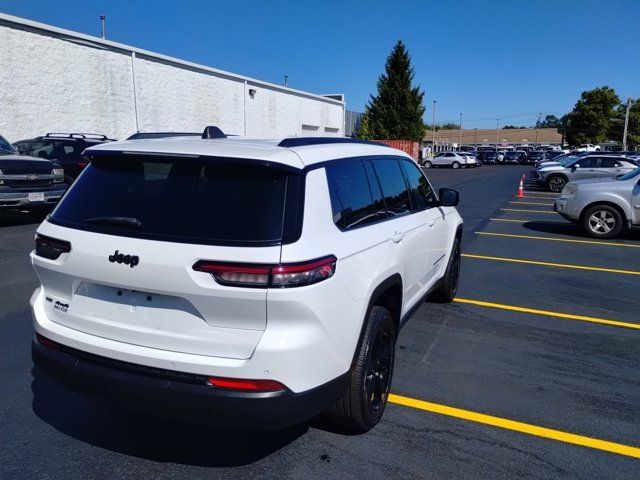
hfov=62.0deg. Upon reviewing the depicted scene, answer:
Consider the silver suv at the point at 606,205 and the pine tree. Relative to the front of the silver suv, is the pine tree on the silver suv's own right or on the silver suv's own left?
on the silver suv's own right

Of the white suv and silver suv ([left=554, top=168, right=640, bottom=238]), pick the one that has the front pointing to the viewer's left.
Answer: the silver suv

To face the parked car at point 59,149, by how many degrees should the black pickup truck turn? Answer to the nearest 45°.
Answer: approximately 135° to its left

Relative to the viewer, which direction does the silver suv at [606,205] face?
to the viewer's left

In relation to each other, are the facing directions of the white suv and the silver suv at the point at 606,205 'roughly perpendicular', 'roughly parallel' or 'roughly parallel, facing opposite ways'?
roughly perpendicular

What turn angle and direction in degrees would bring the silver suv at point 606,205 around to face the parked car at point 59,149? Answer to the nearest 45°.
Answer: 0° — it already faces it

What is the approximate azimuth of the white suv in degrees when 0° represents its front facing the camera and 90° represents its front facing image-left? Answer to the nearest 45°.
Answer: approximately 225°

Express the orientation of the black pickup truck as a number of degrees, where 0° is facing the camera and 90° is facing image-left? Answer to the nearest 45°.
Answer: approximately 315°
